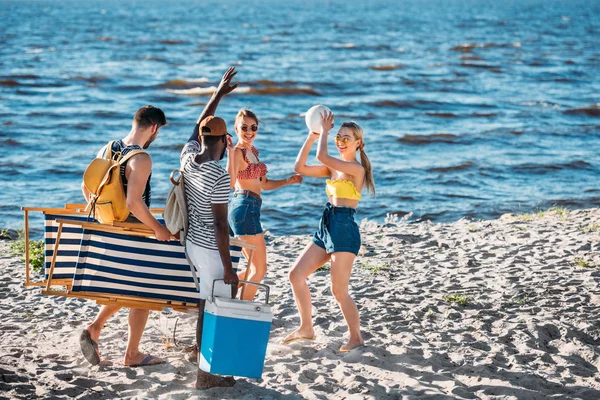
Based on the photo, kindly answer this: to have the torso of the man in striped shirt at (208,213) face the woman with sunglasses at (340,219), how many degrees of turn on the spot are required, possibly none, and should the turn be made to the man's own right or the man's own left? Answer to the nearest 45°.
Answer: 0° — they already face them

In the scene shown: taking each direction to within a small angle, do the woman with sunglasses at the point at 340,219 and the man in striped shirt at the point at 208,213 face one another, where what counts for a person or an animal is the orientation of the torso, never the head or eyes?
yes

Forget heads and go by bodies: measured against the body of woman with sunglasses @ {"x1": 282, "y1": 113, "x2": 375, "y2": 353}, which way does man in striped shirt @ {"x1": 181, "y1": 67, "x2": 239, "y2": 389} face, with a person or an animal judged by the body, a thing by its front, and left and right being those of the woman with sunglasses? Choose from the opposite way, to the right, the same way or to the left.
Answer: the opposite way

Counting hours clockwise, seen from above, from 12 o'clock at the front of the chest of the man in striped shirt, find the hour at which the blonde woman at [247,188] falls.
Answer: The blonde woman is roughly at 11 o'clock from the man in striped shirt.

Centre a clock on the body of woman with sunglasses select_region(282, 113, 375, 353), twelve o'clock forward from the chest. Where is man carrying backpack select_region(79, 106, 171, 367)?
The man carrying backpack is roughly at 1 o'clock from the woman with sunglasses.

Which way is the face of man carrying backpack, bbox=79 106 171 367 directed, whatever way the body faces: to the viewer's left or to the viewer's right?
to the viewer's right

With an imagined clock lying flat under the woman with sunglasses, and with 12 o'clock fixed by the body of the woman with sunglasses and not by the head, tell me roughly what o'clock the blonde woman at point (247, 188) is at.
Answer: The blonde woman is roughly at 2 o'clock from the woman with sunglasses.

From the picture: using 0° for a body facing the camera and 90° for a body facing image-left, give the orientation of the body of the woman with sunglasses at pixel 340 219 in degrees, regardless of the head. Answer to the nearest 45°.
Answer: approximately 45°

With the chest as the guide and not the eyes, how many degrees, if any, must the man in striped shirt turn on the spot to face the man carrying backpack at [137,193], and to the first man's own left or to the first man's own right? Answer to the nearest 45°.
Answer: approximately 90° to the first man's own left

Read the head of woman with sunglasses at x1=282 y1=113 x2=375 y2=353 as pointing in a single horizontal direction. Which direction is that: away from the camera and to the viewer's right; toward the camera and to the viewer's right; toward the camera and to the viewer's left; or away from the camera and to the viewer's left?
toward the camera and to the viewer's left

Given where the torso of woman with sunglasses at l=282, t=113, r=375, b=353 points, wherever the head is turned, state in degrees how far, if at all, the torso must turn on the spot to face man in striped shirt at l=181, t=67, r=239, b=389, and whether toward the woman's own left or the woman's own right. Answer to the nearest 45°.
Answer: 0° — they already face them

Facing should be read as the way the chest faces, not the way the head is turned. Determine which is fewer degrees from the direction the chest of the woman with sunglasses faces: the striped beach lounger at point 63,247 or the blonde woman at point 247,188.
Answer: the striped beach lounger

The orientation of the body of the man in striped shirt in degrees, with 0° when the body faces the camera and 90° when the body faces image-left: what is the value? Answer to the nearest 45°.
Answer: approximately 225°

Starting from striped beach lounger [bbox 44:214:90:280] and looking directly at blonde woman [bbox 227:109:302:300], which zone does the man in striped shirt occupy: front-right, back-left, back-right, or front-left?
front-right
